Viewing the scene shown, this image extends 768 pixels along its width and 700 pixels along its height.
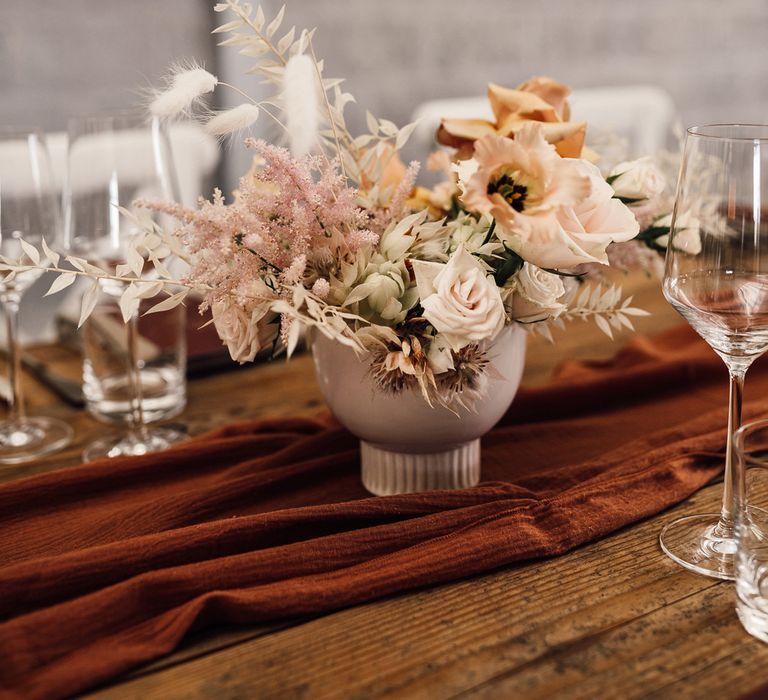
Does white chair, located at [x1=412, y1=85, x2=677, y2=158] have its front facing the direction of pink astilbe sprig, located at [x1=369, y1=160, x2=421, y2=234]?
yes

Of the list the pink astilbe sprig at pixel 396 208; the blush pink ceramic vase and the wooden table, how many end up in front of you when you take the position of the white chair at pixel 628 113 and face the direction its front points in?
3

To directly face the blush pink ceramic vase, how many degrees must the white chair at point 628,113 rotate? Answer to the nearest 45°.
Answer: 0° — it already faces it

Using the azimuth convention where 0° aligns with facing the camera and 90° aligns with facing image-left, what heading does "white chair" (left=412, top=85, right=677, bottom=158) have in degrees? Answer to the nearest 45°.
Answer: approximately 0°

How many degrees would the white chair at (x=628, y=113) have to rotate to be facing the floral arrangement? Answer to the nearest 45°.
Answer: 0° — it already faces it

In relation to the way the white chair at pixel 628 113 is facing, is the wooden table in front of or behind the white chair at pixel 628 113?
in front
